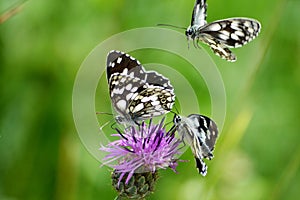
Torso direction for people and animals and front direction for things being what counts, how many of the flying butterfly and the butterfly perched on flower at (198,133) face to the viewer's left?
2

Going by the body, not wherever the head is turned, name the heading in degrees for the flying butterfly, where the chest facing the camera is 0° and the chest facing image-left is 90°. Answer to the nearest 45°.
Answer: approximately 90°

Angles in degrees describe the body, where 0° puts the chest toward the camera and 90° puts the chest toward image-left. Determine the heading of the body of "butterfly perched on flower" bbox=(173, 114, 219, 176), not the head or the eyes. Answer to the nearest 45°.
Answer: approximately 90°
